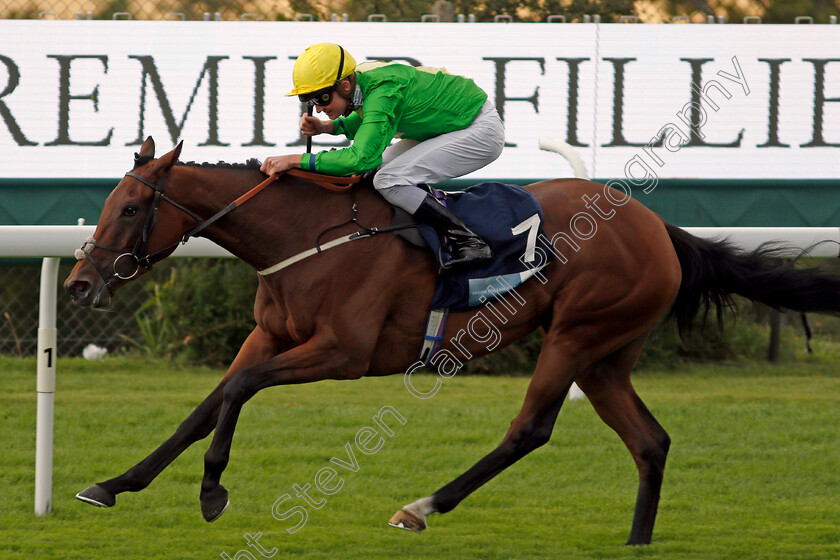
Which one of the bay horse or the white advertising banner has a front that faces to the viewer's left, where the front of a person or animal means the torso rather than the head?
the bay horse

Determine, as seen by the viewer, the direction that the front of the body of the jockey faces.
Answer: to the viewer's left

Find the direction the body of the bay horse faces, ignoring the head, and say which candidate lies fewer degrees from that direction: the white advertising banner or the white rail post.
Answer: the white rail post

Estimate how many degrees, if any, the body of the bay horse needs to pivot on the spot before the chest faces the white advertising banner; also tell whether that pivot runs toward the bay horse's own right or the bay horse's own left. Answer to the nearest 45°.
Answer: approximately 90° to the bay horse's own right

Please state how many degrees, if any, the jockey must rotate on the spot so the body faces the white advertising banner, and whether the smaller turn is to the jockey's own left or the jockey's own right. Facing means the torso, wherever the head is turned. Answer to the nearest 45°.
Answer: approximately 90° to the jockey's own right

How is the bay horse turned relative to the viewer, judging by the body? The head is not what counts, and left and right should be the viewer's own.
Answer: facing to the left of the viewer

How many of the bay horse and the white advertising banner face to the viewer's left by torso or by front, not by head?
1

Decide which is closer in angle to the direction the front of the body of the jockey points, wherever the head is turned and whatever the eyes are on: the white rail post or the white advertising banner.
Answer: the white rail post

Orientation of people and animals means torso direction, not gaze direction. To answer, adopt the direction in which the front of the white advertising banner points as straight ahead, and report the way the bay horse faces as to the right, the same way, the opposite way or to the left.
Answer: to the right

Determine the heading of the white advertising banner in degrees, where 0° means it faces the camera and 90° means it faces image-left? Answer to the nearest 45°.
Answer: approximately 0°
